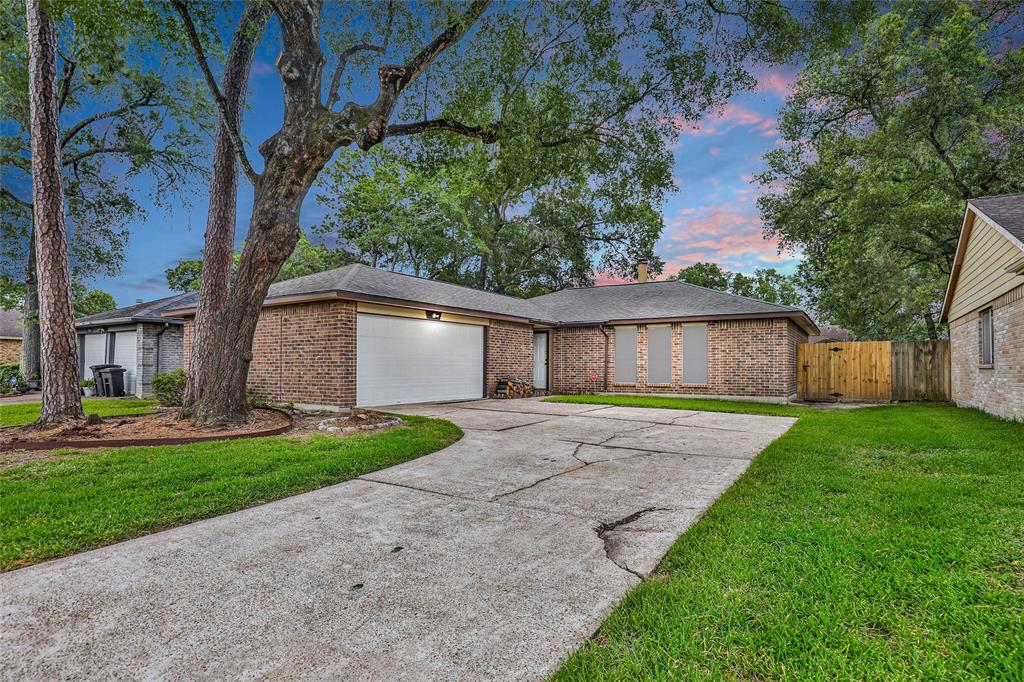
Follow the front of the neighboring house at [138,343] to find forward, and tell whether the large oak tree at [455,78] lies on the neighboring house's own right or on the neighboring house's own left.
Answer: on the neighboring house's own left

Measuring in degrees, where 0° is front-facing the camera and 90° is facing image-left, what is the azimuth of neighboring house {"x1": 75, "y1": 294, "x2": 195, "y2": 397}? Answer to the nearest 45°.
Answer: approximately 45°

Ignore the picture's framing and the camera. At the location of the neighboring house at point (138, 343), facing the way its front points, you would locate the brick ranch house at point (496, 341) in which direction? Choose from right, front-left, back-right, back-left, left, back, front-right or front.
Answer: left

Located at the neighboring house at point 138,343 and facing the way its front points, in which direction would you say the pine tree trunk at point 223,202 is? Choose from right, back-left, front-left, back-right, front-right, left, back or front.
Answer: front-left

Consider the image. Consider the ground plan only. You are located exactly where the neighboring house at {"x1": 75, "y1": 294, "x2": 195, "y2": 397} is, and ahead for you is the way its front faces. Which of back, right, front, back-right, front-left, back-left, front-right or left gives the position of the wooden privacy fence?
left

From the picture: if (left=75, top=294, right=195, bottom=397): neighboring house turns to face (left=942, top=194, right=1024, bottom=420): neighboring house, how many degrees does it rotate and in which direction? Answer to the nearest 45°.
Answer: approximately 90° to its left
